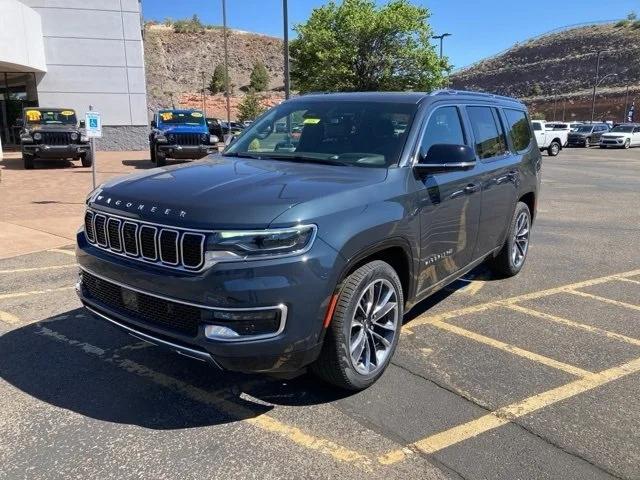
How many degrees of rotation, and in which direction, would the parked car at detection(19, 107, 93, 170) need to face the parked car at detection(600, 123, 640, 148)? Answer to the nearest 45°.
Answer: approximately 90° to its left

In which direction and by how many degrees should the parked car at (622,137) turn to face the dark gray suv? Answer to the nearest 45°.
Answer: approximately 45° to its left

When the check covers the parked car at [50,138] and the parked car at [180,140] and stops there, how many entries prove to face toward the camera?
2

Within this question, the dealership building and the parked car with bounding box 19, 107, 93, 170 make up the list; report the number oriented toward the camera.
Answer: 2

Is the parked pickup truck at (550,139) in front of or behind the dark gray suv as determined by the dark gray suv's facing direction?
behind

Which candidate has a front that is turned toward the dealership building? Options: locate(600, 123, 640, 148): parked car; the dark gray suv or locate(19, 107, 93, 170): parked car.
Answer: locate(600, 123, 640, 148): parked car

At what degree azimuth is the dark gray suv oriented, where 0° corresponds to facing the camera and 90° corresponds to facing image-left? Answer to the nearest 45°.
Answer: approximately 45°

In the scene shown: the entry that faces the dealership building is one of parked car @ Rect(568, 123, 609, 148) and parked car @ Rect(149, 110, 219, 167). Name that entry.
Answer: parked car @ Rect(568, 123, 609, 148)

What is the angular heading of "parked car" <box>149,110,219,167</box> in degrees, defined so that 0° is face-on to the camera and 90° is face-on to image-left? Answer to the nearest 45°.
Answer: approximately 0°
